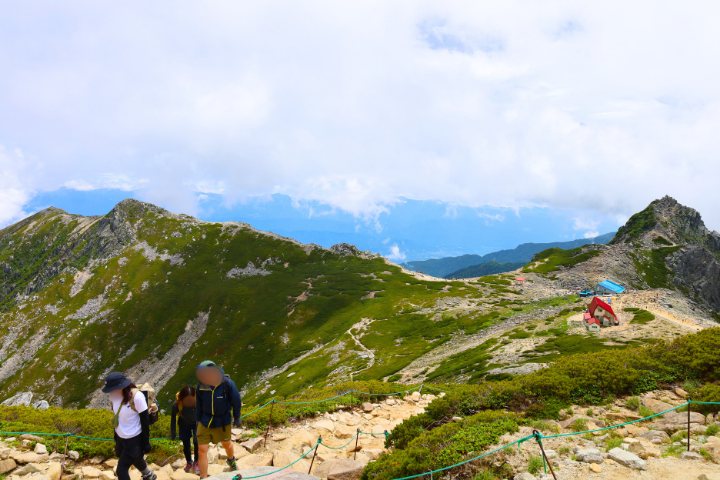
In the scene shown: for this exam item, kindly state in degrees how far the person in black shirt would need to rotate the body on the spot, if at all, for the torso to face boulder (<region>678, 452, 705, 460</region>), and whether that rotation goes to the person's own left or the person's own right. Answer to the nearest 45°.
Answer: approximately 45° to the person's own left

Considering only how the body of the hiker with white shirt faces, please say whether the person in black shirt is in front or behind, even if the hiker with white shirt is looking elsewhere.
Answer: behind

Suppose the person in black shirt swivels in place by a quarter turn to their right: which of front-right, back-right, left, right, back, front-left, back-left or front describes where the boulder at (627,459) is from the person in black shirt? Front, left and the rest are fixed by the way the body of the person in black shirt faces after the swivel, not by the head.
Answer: back-left

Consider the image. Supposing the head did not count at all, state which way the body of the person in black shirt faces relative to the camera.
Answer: toward the camera

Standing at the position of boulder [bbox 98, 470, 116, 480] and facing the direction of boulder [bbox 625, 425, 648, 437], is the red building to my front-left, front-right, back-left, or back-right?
front-left

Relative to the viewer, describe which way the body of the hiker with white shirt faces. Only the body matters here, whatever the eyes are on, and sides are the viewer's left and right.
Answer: facing the viewer and to the left of the viewer

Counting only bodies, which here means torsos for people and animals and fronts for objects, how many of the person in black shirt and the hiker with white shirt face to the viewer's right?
0

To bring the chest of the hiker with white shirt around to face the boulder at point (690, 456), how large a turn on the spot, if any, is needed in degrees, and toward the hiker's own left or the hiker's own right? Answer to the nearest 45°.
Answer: approximately 90° to the hiker's own left

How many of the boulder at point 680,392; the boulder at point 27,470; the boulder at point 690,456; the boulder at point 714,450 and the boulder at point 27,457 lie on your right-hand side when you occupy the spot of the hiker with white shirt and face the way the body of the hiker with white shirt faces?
2
